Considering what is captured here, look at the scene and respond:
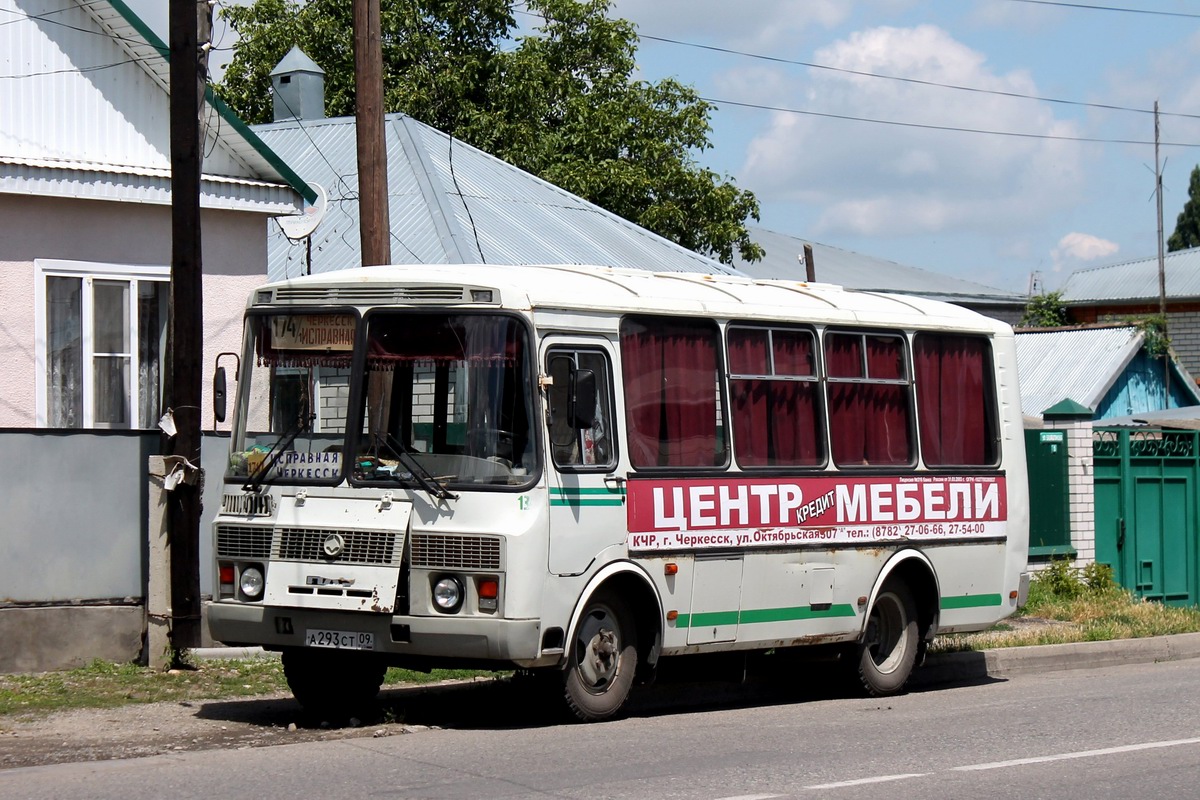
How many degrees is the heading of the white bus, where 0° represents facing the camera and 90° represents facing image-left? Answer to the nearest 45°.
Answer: approximately 45°

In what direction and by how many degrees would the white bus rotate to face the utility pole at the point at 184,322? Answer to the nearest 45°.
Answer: approximately 90° to its right

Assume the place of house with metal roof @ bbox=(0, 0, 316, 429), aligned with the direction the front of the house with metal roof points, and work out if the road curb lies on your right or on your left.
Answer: on your left

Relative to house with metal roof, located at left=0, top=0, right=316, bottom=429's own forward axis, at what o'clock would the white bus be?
The white bus is roughly at 11 o'clock from the house with metal roof.

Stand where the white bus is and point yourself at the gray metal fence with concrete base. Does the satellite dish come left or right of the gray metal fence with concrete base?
right

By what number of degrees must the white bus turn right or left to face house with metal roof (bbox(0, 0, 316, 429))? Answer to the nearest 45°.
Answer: approximately 90° to its right

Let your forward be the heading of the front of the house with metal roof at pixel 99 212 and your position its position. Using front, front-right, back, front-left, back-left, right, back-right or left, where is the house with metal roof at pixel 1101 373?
back-left

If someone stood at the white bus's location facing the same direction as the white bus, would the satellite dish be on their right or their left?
on their right

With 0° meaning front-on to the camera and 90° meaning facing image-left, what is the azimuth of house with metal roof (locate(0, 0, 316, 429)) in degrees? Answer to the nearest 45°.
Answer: approximately 0°

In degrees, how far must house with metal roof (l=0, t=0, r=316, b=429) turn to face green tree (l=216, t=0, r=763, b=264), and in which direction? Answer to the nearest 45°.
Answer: approximately 135° to its left

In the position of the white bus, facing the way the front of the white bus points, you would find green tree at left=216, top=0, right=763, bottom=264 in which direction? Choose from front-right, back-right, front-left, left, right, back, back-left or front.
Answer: back-right
